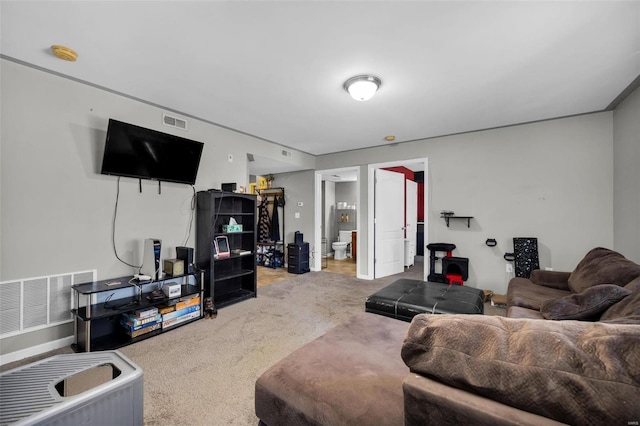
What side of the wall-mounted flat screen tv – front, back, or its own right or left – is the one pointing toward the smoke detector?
right

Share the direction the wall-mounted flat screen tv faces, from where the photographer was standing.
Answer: facing the viewer and to the right of the viewer

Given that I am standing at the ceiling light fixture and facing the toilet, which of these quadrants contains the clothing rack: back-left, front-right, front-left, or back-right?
front-left

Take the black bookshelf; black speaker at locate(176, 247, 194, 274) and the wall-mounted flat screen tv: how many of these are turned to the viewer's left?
0

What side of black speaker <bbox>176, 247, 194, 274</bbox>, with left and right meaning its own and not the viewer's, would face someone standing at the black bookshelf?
left

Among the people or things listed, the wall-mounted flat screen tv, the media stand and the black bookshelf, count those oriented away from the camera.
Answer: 0

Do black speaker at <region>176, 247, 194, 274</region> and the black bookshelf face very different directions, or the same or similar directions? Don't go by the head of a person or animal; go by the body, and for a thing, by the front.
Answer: same or similar directions

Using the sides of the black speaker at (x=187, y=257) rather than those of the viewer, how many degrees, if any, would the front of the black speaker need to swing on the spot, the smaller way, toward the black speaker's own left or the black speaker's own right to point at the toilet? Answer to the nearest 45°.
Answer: approximately 90° to the black speaker's own left

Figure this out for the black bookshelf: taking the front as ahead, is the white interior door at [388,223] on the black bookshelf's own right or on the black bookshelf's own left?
on the black bookshelf's own left

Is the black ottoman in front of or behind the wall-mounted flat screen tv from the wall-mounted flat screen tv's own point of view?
in front

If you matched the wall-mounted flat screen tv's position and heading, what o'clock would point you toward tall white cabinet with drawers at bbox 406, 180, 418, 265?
The tall white cabinet with drawers is roughly at 10 o'clock from the wall-mounted flat screen tv.

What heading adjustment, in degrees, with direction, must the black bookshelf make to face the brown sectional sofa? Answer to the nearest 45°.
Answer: approximately 45° to its right

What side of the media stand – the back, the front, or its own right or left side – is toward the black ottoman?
front
